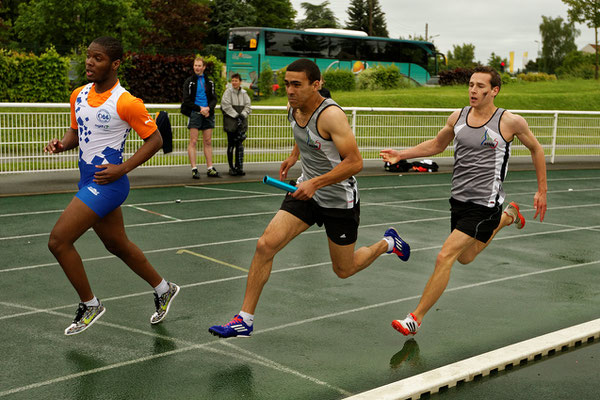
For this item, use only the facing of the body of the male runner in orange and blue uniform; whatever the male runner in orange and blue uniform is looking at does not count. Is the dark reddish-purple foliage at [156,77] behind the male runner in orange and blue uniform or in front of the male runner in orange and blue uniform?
behind

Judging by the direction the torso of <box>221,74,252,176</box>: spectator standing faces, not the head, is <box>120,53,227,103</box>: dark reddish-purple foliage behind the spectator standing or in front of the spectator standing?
behind

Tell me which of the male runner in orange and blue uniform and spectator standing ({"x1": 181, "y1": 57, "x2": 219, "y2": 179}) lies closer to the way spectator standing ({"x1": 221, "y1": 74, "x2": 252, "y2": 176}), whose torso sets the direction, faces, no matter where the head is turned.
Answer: the male runner in orange and blue uniform

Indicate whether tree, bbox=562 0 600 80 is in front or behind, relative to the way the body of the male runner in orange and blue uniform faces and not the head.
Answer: behind

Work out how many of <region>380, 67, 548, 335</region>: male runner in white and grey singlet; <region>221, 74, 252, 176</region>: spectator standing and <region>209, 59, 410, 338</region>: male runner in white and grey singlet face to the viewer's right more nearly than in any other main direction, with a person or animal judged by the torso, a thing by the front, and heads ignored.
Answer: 0

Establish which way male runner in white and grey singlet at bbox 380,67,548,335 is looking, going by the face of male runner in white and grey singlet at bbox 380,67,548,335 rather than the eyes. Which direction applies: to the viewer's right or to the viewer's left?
to the viewer's left

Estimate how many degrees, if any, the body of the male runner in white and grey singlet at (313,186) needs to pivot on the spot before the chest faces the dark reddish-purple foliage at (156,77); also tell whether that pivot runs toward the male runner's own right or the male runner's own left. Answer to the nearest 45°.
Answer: approximately 135° to the male runner's own right

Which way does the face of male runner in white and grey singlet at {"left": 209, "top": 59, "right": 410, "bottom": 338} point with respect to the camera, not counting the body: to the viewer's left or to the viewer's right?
to the viewer's left

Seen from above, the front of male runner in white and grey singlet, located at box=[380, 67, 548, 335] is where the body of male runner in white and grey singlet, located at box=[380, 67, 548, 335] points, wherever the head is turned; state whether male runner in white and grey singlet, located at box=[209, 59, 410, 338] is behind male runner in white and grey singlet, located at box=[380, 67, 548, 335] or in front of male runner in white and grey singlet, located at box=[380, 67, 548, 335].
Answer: in front

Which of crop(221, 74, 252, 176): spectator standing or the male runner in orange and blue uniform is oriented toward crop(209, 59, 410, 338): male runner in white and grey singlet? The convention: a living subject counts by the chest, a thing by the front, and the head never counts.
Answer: the spectator standing

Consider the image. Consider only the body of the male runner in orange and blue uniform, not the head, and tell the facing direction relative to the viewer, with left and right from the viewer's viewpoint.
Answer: facing the viewer and to the left of the viewer

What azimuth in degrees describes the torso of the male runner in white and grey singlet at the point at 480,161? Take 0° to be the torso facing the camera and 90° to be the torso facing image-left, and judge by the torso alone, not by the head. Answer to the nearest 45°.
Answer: approximately 45°

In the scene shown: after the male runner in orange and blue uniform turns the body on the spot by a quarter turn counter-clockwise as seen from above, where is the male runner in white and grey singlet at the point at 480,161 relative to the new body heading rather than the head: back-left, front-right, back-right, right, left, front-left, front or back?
front-left

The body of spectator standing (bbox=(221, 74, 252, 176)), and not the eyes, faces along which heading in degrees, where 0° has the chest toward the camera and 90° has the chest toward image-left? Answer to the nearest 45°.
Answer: approximately 0°

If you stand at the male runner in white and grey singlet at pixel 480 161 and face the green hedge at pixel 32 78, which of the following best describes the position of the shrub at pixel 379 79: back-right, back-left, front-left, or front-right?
front-right

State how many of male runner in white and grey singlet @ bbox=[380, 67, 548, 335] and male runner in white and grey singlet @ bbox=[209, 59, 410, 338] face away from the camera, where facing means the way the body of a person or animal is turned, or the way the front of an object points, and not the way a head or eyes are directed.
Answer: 0

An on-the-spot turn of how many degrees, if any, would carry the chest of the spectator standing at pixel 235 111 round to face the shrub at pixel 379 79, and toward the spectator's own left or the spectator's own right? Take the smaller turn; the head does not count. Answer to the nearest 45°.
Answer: approximately 180°
